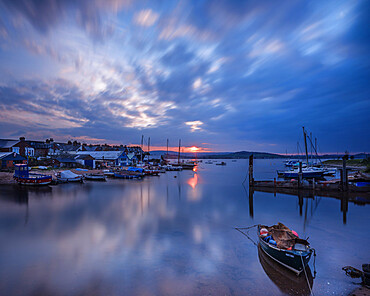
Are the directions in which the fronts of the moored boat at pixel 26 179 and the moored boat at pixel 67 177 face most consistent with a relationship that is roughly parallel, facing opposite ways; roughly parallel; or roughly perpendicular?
roughly parallel
